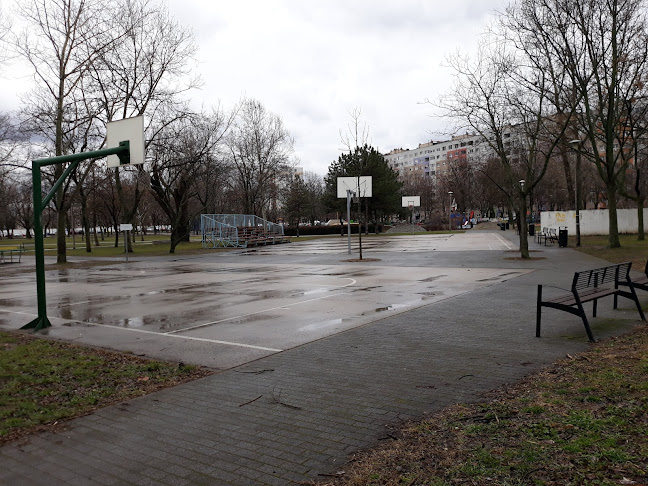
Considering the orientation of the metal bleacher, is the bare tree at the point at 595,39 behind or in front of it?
in front

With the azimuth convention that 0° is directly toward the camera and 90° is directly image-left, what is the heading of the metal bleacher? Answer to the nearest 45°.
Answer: approximately 315°

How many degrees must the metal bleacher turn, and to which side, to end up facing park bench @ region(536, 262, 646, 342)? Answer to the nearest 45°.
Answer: approximately 45° to its right

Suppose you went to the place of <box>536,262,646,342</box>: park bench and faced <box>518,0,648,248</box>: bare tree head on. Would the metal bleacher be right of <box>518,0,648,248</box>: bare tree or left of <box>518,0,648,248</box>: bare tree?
left

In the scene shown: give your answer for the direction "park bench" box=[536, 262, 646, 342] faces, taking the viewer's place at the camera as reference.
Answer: facing away from the viewer and to the left of the viewer

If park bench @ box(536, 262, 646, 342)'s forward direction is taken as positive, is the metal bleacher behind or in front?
in front

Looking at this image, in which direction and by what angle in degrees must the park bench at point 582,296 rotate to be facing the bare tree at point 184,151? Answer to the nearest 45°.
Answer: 0° — it already faces it

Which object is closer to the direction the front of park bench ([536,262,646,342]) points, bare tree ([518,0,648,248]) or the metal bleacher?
the metal bleacher
